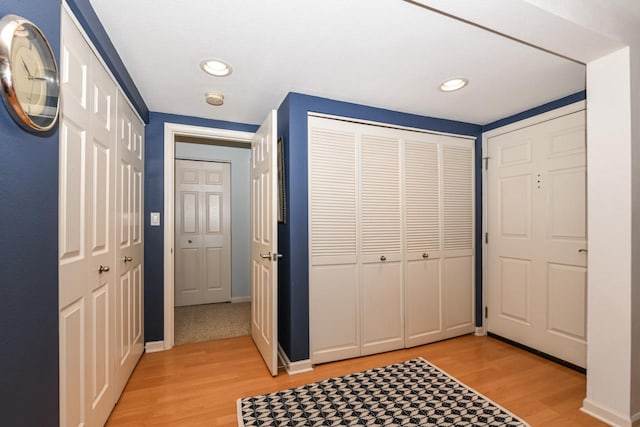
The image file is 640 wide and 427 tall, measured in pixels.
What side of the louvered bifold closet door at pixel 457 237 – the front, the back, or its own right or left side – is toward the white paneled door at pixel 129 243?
right

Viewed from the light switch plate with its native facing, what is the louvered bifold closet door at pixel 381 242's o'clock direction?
The louvered bifold closet door is roughly at 10 o'clock from the light switch plate.

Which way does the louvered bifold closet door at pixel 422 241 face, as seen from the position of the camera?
facing the viewer and to the right of the viewer

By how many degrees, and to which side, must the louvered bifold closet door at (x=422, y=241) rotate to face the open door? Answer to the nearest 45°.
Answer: approximately 90° to its right

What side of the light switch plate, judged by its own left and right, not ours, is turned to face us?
front

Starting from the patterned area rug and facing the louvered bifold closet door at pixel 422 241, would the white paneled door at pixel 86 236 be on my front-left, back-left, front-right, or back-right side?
back-left

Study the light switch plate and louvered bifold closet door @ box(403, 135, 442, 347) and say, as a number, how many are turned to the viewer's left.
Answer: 0

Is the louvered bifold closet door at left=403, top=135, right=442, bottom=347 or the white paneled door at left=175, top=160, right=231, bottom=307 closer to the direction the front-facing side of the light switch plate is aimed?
the louvered bifold closet door
